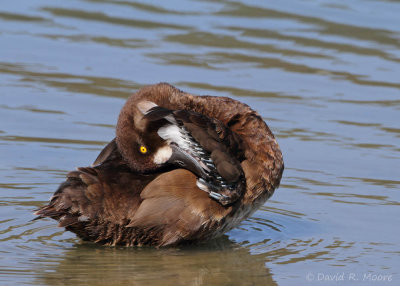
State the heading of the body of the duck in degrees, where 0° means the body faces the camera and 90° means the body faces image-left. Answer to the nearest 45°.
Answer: approximately 270°
